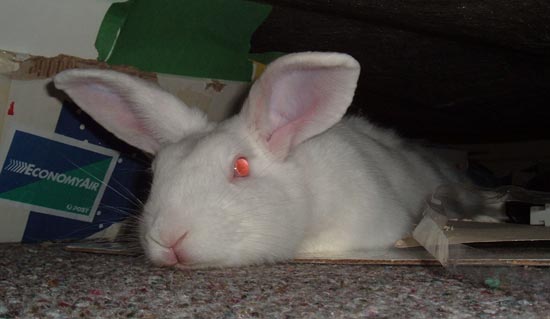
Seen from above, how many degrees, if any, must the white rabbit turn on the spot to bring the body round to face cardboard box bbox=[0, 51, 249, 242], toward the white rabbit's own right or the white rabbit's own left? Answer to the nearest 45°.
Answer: approximately 90° to the white rabbit's own right

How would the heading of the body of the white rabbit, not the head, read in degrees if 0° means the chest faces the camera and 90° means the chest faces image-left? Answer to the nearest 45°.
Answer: approximately 45°
